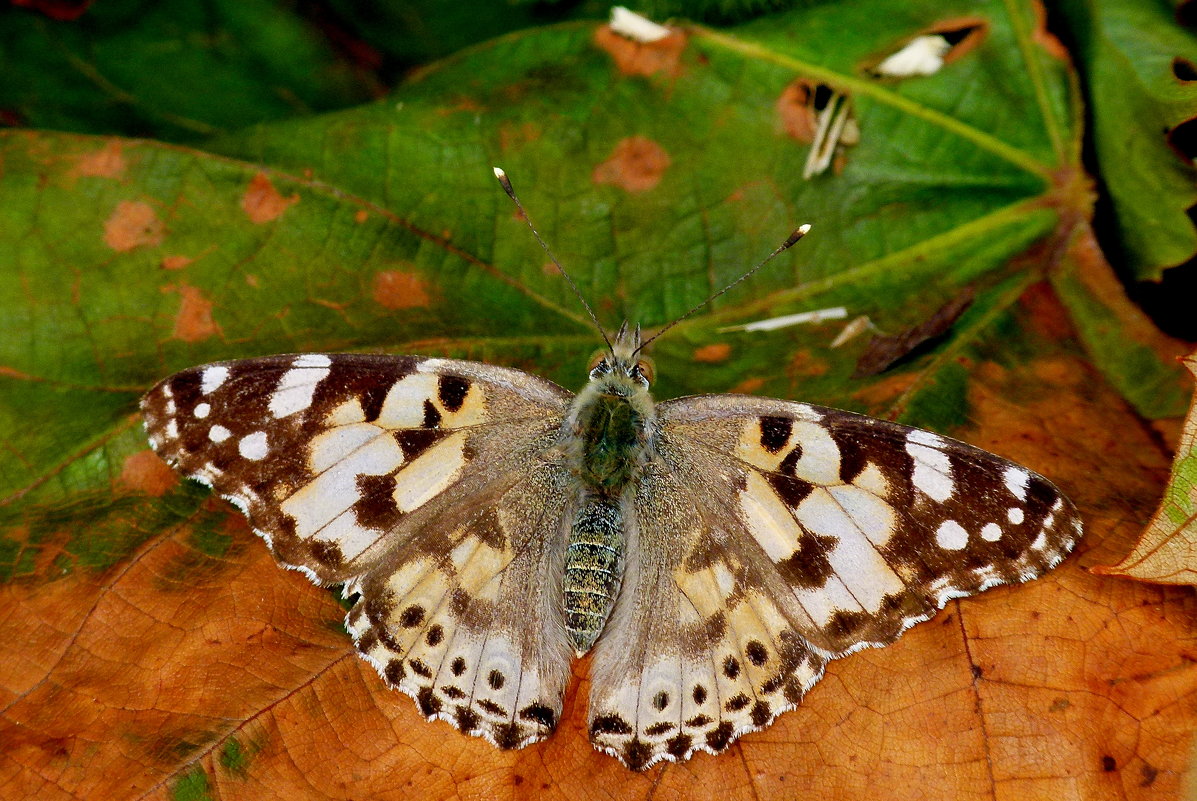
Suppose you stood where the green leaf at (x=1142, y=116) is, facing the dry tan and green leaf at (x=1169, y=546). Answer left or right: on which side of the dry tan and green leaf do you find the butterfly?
right

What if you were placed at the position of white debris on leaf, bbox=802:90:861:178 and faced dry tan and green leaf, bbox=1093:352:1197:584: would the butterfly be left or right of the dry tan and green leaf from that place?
right

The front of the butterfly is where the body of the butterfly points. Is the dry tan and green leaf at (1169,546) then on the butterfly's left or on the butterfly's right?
on the butterfly's right

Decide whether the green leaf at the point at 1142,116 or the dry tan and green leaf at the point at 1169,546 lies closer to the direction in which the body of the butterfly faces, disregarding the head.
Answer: the green leaf

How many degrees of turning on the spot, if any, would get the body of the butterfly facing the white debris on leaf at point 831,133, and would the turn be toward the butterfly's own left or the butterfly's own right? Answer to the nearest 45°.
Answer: approximately 45° to the butterfly's own right

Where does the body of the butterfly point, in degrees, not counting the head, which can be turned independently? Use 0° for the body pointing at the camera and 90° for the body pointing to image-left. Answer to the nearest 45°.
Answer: approximately 180°

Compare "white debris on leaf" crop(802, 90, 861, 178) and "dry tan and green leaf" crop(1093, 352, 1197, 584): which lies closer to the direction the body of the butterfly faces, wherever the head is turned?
the white debris on leaf

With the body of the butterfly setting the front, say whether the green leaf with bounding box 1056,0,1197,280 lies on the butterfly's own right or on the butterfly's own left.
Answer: on the butterfly's own right

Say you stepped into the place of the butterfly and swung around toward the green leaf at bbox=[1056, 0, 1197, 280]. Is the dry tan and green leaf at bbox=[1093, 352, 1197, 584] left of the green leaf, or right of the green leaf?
right
